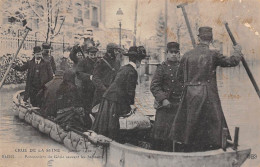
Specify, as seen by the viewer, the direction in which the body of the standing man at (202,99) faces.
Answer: away from the camera

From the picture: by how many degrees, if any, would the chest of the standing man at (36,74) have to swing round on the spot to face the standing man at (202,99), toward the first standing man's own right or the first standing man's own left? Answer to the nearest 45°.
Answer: approximately 45° to the first standing man's own left

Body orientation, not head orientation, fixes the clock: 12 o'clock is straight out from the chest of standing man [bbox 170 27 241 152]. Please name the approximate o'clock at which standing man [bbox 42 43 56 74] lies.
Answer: standing man [bbox 42 43 56 74] is roughly at 10 o'clock from standing man [bbox 170 27 241 152].

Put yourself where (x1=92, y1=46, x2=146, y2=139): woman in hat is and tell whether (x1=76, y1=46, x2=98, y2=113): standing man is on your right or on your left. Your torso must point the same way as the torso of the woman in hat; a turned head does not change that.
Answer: on your left
